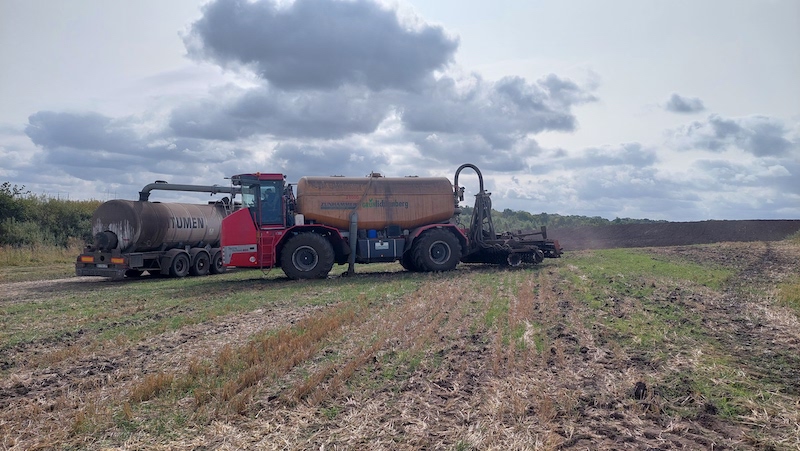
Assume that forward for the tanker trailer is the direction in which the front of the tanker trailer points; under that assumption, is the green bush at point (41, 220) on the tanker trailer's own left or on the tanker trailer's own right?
on the tanker trailer's own left

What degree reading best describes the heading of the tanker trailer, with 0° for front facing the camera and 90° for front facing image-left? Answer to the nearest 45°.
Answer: approximately 225°
